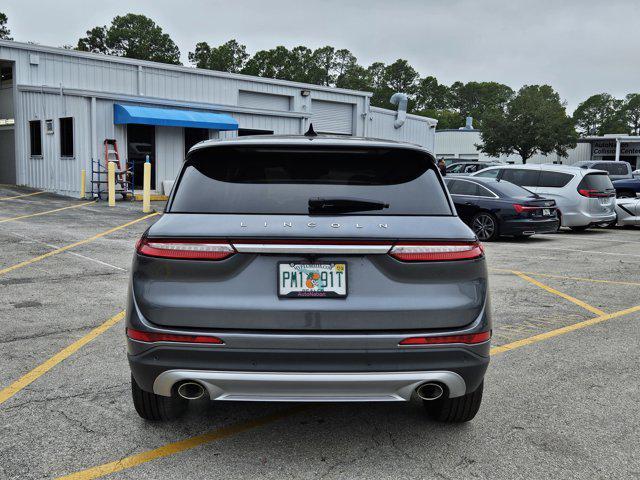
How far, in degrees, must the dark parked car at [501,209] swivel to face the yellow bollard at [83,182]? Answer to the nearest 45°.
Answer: approximately 45° to its left

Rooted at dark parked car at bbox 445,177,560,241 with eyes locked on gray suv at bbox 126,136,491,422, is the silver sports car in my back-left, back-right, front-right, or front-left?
back-left

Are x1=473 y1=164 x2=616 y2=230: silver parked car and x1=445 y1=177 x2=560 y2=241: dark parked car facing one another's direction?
no

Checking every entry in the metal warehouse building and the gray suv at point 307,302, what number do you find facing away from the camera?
1

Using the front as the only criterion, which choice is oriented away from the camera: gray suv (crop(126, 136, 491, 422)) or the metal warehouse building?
the gray suv

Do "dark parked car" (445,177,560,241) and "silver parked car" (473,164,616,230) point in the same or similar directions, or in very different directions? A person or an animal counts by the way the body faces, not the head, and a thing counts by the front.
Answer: same or similar directions

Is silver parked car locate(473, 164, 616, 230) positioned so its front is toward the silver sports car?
no

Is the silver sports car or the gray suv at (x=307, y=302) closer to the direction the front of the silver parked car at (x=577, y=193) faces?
the silver sports car

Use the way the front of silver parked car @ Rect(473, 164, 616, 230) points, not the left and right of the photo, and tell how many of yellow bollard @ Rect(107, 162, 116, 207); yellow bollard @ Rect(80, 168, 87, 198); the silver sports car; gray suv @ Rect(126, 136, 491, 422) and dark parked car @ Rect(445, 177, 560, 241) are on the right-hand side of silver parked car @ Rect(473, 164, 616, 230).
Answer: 1

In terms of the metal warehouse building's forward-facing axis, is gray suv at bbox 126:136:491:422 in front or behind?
in front

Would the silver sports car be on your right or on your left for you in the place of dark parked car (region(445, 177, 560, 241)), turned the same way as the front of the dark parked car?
on your right

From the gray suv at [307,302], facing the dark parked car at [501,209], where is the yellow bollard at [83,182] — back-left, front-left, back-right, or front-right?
front-left

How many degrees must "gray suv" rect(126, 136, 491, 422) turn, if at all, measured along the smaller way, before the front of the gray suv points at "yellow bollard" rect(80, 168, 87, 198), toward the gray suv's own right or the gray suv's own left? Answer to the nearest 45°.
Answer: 0° — it already faces it

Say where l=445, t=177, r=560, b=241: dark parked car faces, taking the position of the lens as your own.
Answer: facing away from the viewer and to the left of the viewer

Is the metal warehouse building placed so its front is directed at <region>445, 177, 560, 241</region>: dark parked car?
yes

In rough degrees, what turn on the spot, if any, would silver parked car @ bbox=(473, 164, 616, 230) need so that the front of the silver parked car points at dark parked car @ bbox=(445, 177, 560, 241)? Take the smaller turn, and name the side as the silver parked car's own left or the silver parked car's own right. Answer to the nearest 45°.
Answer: approximately 90° to the silver parked car's own left

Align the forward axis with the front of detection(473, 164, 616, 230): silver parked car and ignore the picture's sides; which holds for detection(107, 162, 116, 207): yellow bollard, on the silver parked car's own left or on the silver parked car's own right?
on the silver parked car's own left

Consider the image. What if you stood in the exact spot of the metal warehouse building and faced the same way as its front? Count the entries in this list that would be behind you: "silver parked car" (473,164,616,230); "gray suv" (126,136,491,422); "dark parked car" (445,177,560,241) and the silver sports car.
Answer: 0

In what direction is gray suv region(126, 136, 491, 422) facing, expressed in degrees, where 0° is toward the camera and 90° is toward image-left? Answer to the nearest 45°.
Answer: approximately 180°

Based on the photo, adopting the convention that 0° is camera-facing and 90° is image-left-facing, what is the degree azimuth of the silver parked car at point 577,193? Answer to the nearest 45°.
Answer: approximately 135°

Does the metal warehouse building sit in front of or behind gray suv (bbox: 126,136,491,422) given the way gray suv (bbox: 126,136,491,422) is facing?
in front
